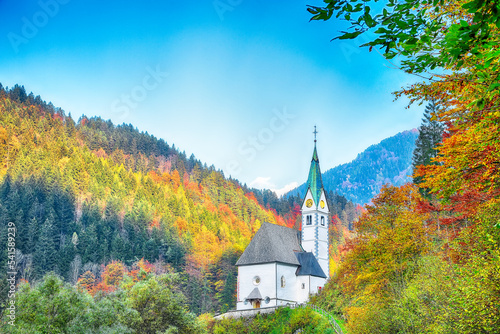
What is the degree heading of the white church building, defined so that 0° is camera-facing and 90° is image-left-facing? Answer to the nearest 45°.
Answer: approximately 45°

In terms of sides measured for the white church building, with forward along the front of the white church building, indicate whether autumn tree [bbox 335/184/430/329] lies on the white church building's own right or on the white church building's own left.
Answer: on the white church building's own left
